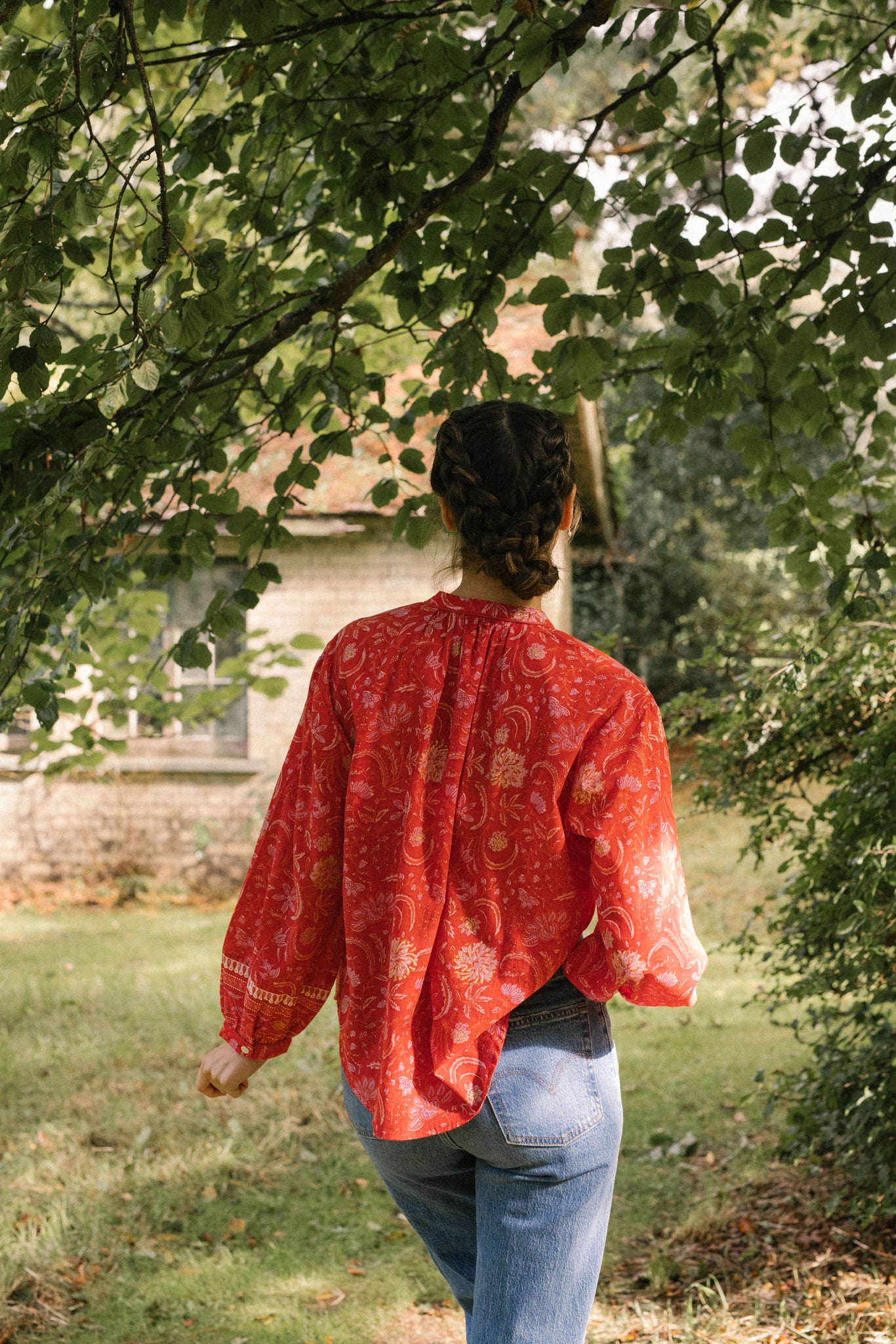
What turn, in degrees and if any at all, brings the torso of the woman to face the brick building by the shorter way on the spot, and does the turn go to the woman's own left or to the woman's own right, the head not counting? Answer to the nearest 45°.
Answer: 0° — they already face it

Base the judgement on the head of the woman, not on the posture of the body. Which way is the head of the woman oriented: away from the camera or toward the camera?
away from the camera

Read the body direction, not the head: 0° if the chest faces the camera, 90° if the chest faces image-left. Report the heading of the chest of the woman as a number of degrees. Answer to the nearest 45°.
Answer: approximately 180°

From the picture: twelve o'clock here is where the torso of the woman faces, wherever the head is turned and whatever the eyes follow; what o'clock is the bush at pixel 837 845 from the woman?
The bush is roughly at 1 o'clock from the woman.
